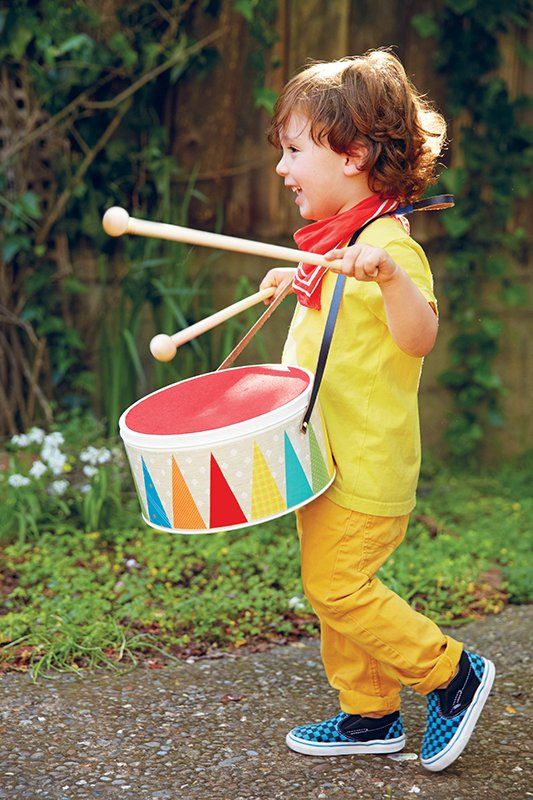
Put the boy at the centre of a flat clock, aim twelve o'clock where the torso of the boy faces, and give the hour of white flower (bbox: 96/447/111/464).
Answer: The white flower is roughly at 2 o'clock from the boy.

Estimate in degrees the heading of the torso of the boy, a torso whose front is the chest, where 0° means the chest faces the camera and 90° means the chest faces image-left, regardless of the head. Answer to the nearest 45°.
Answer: approximately 90°

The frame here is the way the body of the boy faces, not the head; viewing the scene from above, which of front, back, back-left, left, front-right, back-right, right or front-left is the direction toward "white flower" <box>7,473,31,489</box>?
front-right

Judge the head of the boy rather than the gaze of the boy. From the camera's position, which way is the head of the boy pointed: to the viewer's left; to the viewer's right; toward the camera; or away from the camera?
to the viewer's left

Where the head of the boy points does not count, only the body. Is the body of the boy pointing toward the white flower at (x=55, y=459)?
no

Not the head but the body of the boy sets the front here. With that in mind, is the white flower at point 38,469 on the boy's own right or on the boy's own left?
on the boy's own right

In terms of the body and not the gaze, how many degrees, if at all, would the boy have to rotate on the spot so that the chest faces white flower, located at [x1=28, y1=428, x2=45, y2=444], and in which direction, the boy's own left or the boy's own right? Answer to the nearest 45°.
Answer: approximately 45° to the boy's own right
